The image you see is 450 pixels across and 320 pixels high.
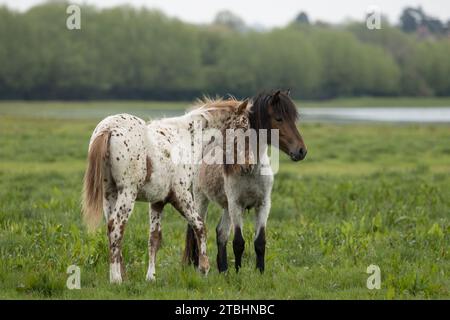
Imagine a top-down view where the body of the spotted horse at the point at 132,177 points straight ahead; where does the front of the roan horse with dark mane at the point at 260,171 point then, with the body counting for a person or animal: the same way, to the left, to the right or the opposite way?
to the right

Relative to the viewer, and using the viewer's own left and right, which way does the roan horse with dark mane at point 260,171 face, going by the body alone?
facing the viewer and to the right of the viewer

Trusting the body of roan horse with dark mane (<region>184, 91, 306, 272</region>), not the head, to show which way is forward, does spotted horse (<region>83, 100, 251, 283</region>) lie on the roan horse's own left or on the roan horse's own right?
on the roan horse's own right

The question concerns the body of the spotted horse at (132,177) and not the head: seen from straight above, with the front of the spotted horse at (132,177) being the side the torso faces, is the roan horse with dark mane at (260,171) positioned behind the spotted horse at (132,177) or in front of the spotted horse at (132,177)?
in front

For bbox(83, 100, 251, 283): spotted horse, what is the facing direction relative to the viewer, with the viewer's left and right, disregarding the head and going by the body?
facing away from the viewer and to the right of the viewer

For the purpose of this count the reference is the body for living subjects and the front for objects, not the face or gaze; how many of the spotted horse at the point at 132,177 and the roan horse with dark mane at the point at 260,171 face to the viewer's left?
0
